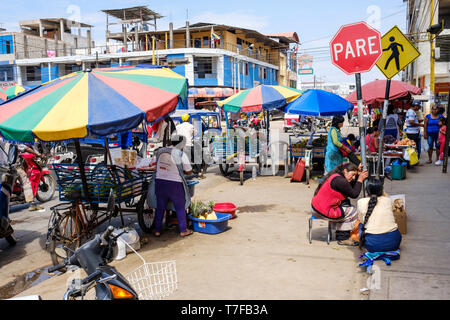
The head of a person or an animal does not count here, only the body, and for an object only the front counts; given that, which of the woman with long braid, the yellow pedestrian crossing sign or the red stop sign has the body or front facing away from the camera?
the woman with long braid

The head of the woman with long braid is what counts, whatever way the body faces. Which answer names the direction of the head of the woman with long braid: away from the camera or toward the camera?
away from the camera

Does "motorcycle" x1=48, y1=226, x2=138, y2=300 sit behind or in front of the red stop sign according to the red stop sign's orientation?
in front

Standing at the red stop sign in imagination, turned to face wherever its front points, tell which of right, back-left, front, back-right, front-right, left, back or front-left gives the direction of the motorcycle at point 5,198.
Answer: right

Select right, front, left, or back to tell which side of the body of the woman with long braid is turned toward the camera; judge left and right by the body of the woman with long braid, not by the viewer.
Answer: back

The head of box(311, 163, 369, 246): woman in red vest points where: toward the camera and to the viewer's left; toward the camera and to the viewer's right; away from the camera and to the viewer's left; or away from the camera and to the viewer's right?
toward the camera and to the viewer's right

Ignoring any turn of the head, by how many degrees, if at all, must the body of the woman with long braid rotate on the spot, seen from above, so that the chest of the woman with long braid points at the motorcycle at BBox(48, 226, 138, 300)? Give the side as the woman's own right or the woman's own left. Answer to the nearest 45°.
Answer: approximately 135° to the woman's own left

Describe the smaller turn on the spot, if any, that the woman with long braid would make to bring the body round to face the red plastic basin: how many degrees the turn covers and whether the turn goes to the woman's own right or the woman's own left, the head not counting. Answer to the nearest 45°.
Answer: approximately 45° to the woman's own left

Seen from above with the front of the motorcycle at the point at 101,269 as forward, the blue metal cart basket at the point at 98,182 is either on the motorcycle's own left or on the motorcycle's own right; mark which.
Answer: on the motorcycle's own left

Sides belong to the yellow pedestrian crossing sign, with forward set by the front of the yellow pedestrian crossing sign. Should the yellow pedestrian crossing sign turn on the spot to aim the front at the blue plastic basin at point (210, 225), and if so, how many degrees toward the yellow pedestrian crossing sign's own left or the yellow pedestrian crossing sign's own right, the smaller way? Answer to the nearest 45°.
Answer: approximately 90° to the yellow pedestrian crossing sign's own right
